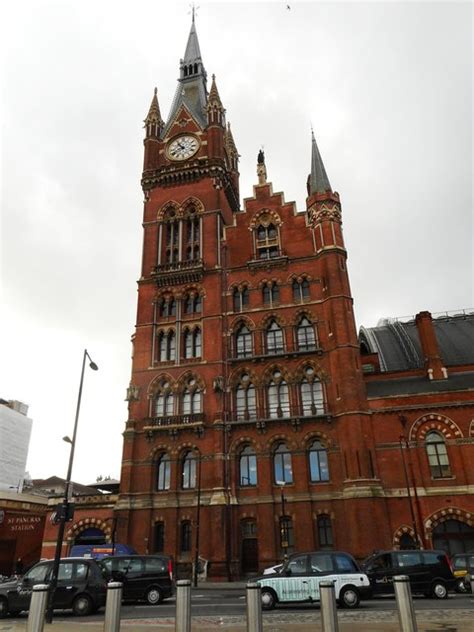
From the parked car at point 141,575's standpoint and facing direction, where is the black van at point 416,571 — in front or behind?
behind

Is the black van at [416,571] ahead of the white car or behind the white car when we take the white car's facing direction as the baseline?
behind

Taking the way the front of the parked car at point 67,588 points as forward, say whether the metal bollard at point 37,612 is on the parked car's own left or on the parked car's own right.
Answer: on the parked car's own left

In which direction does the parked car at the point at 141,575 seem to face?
to the viewer's left

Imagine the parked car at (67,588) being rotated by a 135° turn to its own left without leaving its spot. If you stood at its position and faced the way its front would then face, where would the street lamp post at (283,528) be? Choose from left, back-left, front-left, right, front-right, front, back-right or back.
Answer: left

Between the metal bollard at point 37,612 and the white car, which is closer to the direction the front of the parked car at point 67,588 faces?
the metal bollard

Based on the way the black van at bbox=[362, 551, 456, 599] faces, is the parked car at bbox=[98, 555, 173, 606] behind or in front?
in front

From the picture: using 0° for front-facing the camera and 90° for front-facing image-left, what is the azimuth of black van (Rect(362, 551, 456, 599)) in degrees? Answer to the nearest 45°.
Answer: approximately 90°

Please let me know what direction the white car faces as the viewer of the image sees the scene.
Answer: facing to the left of the viewer

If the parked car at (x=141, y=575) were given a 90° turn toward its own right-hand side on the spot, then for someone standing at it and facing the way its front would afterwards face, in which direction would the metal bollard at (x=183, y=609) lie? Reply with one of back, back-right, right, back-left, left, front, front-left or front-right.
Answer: back

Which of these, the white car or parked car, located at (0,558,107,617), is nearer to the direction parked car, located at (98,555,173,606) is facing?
the parked car

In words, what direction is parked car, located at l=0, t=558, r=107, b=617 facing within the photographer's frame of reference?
facing to the left of the viewer

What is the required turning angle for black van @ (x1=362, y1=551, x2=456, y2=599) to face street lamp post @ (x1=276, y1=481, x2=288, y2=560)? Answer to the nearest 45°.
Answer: approximately 45° to its right

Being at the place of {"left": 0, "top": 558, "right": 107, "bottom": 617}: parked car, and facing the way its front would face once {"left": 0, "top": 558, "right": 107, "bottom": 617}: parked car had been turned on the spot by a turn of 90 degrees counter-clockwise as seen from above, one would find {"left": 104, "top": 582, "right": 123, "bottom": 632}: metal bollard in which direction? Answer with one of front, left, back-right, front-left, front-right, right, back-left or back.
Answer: front

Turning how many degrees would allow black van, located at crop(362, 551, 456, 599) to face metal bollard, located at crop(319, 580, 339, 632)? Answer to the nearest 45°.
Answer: approximately 90° to its left

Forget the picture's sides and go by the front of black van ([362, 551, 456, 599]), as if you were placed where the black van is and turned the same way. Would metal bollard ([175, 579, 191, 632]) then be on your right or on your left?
on your left
